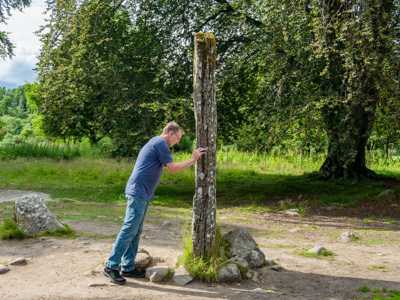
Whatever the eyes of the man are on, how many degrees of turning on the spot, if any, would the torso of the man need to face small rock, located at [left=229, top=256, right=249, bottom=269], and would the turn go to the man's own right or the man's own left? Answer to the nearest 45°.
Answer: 0° — they already face it

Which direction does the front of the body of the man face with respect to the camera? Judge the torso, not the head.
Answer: to the viewer's right

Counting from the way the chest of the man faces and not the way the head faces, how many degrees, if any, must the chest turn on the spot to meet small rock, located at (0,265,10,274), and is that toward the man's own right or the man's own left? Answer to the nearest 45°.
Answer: approximately 180°

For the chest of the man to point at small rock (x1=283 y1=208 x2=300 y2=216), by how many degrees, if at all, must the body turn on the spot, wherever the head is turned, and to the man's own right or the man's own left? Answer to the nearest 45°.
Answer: approximately 45° to the man's own left

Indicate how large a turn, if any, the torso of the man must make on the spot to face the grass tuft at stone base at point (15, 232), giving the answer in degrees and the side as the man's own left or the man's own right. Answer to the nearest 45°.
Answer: approximately 135° to the man's own left
